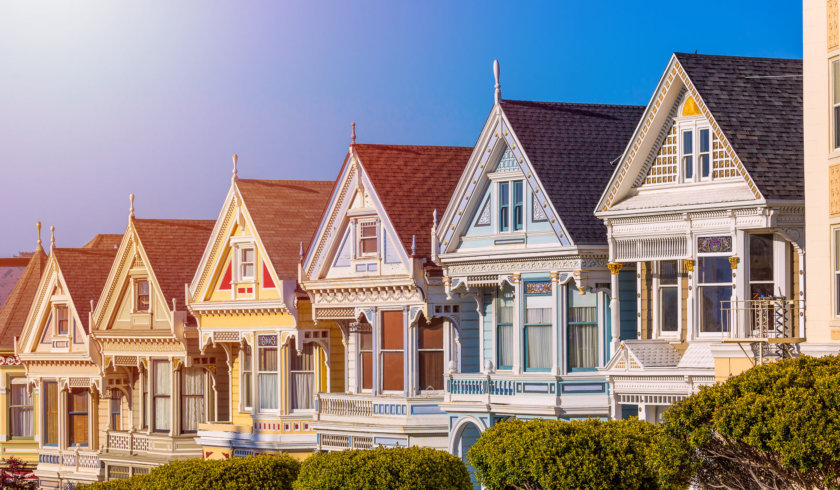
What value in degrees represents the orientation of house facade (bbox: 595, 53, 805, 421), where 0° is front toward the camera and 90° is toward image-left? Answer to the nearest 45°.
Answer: approximately 45°

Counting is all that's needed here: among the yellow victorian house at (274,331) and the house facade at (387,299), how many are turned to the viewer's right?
0

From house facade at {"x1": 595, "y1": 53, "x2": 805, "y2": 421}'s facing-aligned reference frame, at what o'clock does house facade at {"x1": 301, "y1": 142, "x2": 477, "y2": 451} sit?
house facade at {"x1": 301, "y1": 142, "x2": 477, "y2": 451} is roughly at 3 o'clock from house facade at {"x1": 595, "y1": 53, "x2": 805, "y2": 421}.

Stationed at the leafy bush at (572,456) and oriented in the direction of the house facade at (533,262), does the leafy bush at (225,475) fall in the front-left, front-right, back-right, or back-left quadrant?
front-left

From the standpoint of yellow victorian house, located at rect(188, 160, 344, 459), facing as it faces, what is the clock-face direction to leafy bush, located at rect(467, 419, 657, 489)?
The leafy bush is roughly at 10 o'clock from the yellow victorian house.

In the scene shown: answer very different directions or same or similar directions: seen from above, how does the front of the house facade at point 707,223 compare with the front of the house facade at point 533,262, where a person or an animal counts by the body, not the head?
same or similar directions

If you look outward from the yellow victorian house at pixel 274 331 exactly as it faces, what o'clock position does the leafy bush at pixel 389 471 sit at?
The leafy bush is roughly at 10 o'clock from the yellow victorian house.

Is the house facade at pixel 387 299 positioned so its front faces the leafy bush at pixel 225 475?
yes

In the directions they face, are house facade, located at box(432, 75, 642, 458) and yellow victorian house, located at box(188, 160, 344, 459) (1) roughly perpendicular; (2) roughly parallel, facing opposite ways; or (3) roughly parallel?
roughly parallel

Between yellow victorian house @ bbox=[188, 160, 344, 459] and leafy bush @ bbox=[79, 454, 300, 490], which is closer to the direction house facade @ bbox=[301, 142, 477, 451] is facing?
the leafy bush

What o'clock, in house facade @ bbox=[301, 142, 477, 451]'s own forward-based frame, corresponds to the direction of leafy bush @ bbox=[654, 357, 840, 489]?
The leafy bush is roughly at 10 o'clock from the house facade.

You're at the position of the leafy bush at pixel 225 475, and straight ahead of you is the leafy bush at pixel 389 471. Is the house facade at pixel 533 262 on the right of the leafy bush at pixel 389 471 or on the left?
left

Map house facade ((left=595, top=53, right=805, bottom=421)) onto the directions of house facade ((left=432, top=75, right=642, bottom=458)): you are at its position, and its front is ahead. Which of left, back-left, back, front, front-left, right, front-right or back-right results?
left

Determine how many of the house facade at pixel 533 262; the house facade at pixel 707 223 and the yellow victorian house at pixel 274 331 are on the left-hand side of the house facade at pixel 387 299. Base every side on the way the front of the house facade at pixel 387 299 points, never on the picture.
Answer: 2

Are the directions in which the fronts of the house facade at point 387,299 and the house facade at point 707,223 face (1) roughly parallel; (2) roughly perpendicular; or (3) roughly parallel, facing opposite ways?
roughly parallel

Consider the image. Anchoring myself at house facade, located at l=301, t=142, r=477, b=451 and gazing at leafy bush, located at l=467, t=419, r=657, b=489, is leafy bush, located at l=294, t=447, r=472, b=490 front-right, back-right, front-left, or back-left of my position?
front-right
